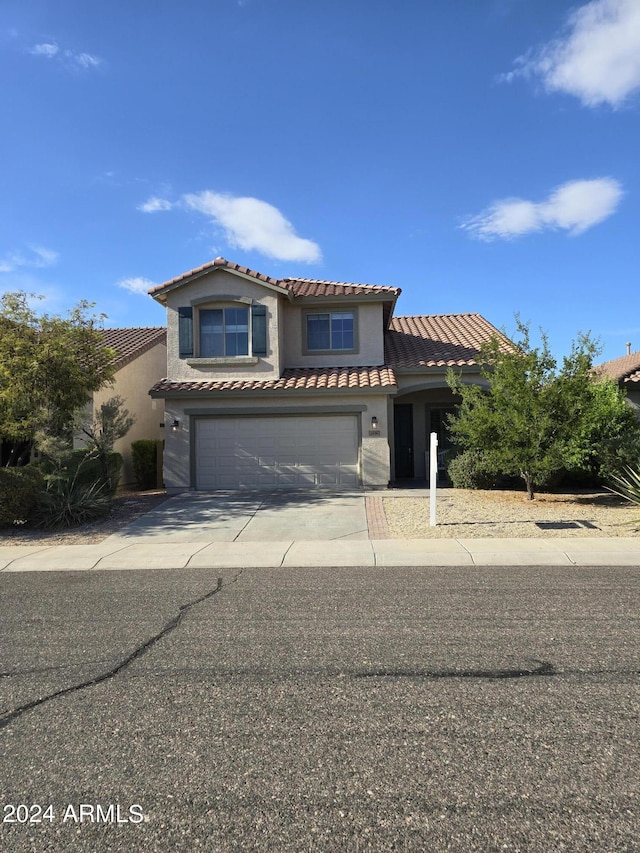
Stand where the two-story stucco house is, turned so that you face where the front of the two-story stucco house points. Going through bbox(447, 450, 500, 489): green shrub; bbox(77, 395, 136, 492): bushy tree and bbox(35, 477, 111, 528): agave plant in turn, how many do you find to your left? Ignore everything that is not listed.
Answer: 1

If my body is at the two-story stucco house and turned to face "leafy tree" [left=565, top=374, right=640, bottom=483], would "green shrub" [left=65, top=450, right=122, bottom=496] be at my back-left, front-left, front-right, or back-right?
back-right

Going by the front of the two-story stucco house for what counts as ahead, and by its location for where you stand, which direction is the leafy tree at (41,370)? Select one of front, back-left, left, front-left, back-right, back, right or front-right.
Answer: front-right

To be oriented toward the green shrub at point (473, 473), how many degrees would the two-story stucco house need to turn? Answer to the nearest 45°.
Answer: approximately 90° to its left

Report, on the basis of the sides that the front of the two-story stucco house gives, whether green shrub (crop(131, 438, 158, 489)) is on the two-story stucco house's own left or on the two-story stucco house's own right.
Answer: on the two-story stucco house's own right

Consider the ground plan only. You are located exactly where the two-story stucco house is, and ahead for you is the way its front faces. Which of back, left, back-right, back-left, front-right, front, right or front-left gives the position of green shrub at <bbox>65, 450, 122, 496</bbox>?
front-right

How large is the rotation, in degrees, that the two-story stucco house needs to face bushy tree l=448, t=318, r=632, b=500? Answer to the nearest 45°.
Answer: approximately 45° to its left

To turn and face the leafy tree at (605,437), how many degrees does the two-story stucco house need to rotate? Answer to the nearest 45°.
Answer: approximately 90° to its left

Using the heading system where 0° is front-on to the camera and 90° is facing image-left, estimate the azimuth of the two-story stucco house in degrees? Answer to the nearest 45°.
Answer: approximately 0°

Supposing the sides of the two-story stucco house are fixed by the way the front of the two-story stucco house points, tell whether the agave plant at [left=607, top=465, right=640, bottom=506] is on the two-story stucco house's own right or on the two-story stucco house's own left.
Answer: on the two-story stucco house's own left

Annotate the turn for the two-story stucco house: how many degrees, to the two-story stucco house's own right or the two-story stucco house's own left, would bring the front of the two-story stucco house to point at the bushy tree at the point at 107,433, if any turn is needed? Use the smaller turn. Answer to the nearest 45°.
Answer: approximately 45° to the two-story stucco house's own right
